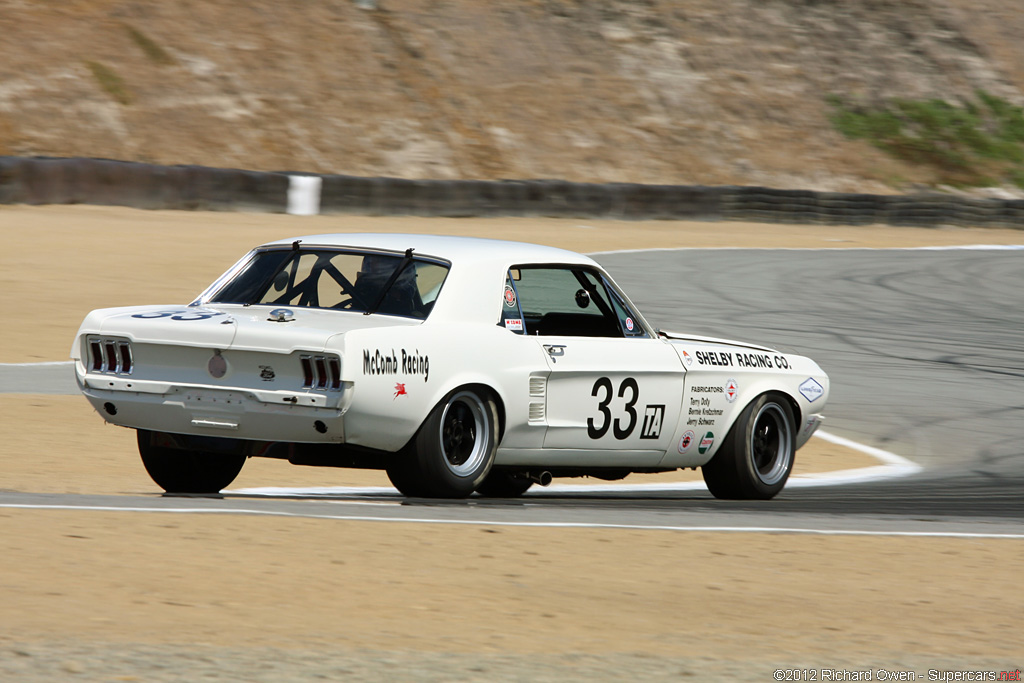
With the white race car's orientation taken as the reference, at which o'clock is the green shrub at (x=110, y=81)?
The green shrub is roughly at 10 o'clock from the white race car.

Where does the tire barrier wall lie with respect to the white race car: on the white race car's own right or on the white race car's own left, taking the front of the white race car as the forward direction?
on the white race car's own left

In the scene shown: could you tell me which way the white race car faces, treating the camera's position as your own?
facing away from the viewer and to the right of the viewer

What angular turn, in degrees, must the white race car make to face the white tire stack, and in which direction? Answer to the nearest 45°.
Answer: approximately 45° to its left
